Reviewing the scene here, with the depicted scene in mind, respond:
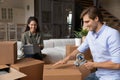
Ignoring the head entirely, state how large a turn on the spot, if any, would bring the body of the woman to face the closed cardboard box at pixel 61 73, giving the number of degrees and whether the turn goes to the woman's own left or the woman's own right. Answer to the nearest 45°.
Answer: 0° — they already face it

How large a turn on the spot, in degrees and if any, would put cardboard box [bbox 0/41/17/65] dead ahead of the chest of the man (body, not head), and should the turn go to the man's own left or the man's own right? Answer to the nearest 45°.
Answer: approximately 45° to the man's own right

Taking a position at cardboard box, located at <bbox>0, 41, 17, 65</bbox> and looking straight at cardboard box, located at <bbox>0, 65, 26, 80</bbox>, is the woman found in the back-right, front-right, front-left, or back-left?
back-left

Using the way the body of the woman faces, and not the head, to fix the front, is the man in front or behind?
in front

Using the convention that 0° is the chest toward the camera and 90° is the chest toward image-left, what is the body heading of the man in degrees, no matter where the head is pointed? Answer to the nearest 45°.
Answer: approximately 45°

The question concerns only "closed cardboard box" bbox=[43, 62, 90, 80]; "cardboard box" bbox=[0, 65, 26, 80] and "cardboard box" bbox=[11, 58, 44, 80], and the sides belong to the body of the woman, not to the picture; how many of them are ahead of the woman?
3

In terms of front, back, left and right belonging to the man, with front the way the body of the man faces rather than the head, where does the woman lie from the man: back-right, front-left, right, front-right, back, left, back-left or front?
right

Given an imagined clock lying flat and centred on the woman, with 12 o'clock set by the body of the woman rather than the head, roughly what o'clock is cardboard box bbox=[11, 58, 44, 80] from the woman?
The cardboard box is roughly at 12 o'clock from the woman.

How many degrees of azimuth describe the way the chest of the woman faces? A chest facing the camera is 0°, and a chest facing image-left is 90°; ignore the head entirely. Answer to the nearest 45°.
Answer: approximately 0°
